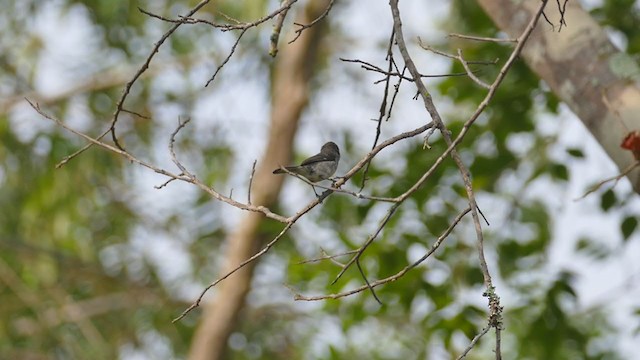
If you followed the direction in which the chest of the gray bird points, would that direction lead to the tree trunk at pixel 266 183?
no

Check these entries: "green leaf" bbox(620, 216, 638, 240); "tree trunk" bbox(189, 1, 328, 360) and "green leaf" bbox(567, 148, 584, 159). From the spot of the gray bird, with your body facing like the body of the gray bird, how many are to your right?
0

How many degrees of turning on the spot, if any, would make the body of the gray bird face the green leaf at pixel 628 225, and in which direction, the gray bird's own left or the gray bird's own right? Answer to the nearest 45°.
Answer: approximately 45° to the gray bird's own left

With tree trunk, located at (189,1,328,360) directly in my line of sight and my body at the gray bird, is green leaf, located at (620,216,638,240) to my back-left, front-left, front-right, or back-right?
front-right

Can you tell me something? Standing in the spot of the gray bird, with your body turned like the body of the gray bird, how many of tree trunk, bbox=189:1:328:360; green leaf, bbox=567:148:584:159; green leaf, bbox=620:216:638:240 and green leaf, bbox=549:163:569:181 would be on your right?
0

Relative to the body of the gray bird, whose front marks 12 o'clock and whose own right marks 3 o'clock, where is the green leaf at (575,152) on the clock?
The green leaf is roughly at 10 o'clock from the gray bird.

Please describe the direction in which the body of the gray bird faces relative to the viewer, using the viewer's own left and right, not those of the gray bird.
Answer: facing to the right of the viewer
